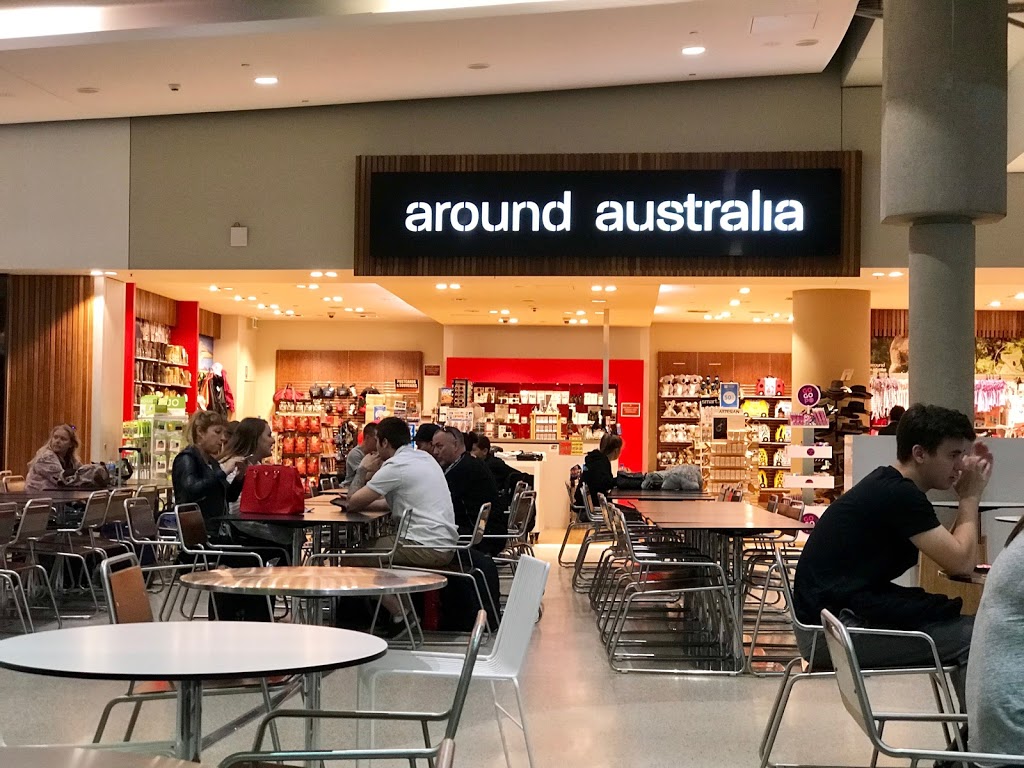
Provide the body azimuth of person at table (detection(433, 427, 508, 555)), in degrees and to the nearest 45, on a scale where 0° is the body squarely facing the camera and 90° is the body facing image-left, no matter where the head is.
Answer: approximately 90°

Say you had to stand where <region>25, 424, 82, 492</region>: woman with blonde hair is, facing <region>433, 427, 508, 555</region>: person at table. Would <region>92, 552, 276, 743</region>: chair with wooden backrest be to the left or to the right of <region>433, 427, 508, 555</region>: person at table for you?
right

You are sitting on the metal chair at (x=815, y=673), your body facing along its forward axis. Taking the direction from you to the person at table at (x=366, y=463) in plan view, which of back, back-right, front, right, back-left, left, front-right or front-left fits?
back-left

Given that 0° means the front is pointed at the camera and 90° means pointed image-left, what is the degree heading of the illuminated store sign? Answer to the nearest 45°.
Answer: approximately 0°

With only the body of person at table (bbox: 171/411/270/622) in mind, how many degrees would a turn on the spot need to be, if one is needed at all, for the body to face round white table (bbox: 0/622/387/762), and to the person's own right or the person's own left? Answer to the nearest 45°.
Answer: approximately 90° to the person's own right

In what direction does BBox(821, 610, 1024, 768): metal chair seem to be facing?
to the viewer's right

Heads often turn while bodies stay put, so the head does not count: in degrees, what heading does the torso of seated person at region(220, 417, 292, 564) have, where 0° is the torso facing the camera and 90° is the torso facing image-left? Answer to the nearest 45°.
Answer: approximately 270°

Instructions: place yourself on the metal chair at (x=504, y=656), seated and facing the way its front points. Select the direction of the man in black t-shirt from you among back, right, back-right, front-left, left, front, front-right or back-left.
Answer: back

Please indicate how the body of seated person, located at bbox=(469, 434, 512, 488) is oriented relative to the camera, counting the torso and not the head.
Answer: to the viewer's left

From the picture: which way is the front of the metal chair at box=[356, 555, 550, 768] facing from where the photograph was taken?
facing to the left of the viewer

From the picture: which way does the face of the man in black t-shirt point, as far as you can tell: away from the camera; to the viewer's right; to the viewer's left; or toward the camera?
to the viewer's right
